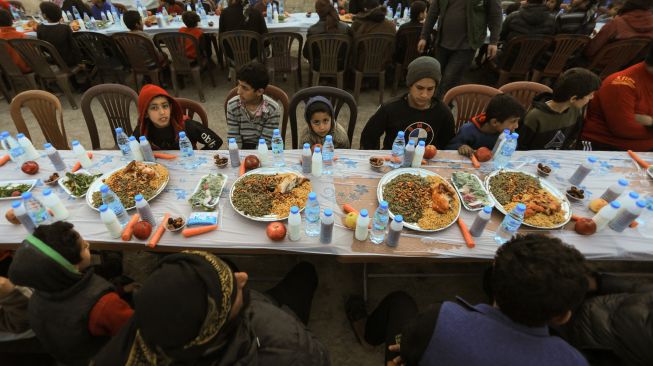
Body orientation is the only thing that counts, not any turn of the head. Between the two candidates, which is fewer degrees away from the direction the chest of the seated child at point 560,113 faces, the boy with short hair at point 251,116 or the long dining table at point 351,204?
the long dining table

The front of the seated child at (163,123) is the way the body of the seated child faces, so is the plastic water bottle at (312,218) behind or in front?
in front

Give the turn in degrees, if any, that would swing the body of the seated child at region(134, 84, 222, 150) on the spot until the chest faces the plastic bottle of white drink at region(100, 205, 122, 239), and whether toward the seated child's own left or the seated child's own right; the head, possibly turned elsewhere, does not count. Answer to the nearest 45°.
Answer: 0° — they already face it

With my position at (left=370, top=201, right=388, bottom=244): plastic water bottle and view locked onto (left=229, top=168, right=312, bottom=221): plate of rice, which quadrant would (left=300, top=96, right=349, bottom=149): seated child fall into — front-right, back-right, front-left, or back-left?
front-right

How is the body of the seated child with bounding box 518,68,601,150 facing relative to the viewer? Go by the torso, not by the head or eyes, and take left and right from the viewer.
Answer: facing the viewer and to the right of the viewer

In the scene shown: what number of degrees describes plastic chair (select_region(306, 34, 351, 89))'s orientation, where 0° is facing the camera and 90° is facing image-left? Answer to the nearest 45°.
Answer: approximately 180°

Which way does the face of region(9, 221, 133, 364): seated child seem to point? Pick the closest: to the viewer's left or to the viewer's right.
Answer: to the viewer's right

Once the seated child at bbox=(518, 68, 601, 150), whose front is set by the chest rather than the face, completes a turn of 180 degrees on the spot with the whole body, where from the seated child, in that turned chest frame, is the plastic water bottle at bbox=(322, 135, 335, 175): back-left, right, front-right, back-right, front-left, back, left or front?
left

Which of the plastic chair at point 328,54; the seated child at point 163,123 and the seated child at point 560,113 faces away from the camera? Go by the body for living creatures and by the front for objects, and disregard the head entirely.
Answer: the plastic chair

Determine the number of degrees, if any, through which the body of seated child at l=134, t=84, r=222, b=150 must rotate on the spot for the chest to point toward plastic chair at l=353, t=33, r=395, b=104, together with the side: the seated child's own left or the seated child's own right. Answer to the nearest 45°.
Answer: approximately 135° to the seated child's own left

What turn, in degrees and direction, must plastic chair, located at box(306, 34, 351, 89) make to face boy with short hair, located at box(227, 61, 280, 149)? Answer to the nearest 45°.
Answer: approximately 180°

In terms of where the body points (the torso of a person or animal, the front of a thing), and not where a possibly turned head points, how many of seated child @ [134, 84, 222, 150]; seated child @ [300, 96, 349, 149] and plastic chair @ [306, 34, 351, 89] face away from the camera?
1

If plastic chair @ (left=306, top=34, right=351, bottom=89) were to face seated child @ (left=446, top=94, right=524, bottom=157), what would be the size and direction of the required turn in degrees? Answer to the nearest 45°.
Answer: approximately 135° to its right

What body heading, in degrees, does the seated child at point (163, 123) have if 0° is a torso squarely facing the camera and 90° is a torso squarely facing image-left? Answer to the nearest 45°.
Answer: approximately 0°

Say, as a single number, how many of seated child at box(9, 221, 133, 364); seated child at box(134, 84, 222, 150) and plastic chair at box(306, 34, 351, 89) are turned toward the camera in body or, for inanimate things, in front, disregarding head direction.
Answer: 1

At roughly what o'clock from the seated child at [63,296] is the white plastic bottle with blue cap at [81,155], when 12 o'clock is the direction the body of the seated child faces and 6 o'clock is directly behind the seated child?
The white plastic bottle with blue cap is roughly at 11 o'clock from the seated child.

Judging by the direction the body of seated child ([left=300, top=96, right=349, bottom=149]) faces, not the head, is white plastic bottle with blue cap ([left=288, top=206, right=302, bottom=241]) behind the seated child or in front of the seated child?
in front

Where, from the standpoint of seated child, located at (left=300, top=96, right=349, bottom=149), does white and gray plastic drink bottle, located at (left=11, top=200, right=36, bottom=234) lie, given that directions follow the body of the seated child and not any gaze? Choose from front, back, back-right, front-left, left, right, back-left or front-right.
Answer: front-right

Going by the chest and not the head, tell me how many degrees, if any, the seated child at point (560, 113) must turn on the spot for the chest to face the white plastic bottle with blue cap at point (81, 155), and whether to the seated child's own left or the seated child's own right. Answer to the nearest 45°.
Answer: approximately 90° to the seated child's own right

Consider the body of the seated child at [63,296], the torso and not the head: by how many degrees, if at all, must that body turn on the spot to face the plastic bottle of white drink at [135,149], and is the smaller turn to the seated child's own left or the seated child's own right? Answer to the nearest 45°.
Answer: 0° — they already face it

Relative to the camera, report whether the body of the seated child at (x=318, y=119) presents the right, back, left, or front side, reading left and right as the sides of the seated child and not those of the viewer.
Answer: front
